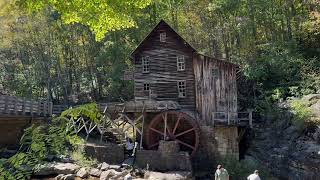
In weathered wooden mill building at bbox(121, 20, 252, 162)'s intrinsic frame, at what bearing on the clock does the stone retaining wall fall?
The stone retaining wall is roughly at 3 o'clock from the weathered wooden mill building.

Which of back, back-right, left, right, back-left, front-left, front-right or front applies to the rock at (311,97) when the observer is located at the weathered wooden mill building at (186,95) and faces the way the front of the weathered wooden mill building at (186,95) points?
left

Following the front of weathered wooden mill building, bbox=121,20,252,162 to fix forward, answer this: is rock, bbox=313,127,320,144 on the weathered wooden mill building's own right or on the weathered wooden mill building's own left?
on the weathered wooden mill building's own left

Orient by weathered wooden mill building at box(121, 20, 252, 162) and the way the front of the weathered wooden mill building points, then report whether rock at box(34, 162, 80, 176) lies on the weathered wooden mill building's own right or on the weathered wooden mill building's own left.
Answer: on the weathered wooden mill building's own right

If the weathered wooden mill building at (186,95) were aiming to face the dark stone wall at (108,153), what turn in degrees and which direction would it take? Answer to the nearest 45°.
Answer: approximately 90° to its right

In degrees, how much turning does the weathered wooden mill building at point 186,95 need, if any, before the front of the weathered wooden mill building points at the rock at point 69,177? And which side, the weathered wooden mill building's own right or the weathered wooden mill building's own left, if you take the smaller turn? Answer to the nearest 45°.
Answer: approximately 45° to the weathered wooden mill building's own right

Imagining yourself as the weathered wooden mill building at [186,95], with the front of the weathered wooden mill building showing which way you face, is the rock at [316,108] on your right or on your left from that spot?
on your left

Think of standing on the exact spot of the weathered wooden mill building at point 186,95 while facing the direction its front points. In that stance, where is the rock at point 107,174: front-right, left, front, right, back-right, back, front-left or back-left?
front-right

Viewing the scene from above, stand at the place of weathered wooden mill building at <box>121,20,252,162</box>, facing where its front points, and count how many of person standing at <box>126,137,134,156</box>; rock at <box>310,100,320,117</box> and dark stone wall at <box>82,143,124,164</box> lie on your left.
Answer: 1

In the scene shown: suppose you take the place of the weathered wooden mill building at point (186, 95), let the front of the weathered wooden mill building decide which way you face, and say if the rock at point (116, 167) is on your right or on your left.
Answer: on your right

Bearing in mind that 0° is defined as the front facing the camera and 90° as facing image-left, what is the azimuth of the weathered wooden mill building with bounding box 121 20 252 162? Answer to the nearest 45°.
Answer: approximately 0°
